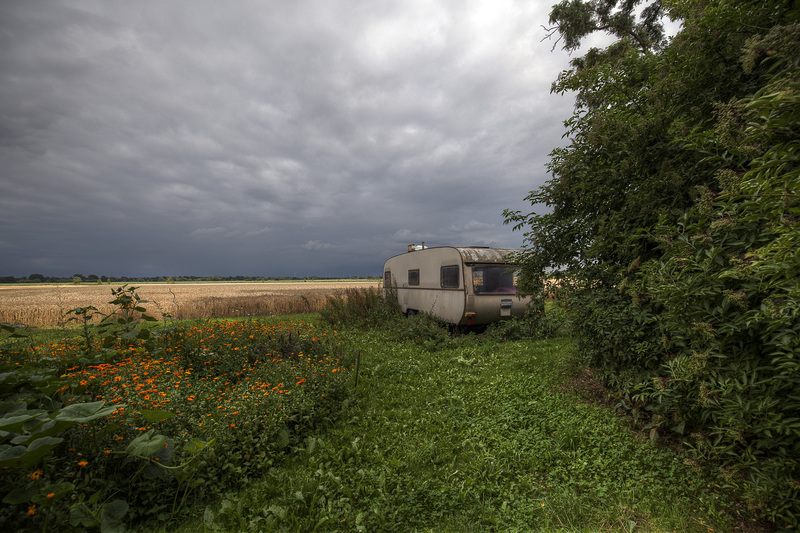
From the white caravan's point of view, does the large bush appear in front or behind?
behind

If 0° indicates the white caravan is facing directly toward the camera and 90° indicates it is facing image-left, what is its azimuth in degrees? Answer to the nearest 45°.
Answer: approximately 135°
